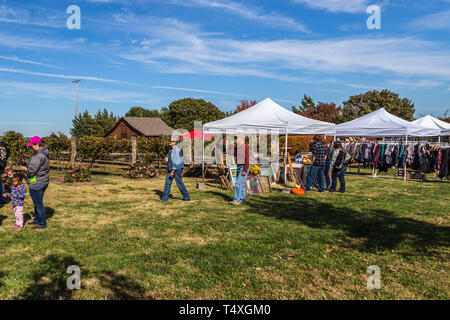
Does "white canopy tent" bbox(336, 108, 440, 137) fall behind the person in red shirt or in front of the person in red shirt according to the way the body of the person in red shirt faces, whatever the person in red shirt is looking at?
behind

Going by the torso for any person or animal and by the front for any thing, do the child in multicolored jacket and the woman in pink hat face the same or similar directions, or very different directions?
same or similar directions

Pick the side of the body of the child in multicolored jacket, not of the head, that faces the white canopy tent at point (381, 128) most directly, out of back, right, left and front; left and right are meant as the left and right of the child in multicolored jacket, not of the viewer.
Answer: back

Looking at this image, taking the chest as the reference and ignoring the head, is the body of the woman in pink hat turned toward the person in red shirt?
no

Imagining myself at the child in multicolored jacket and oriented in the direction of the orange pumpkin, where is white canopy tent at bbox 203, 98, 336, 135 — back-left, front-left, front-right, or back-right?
front-left

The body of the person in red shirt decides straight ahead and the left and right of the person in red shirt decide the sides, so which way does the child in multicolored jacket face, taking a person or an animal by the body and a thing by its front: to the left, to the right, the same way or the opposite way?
the same way

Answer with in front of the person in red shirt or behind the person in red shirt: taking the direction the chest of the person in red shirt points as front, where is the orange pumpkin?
behind

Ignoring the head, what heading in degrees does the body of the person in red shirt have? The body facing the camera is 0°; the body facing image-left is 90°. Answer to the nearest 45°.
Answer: approximately 45°

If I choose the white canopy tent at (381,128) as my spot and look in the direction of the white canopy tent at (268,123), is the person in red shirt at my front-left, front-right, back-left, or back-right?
front-left

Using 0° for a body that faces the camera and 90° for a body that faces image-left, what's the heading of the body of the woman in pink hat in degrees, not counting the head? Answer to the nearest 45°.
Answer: approximately 90°
